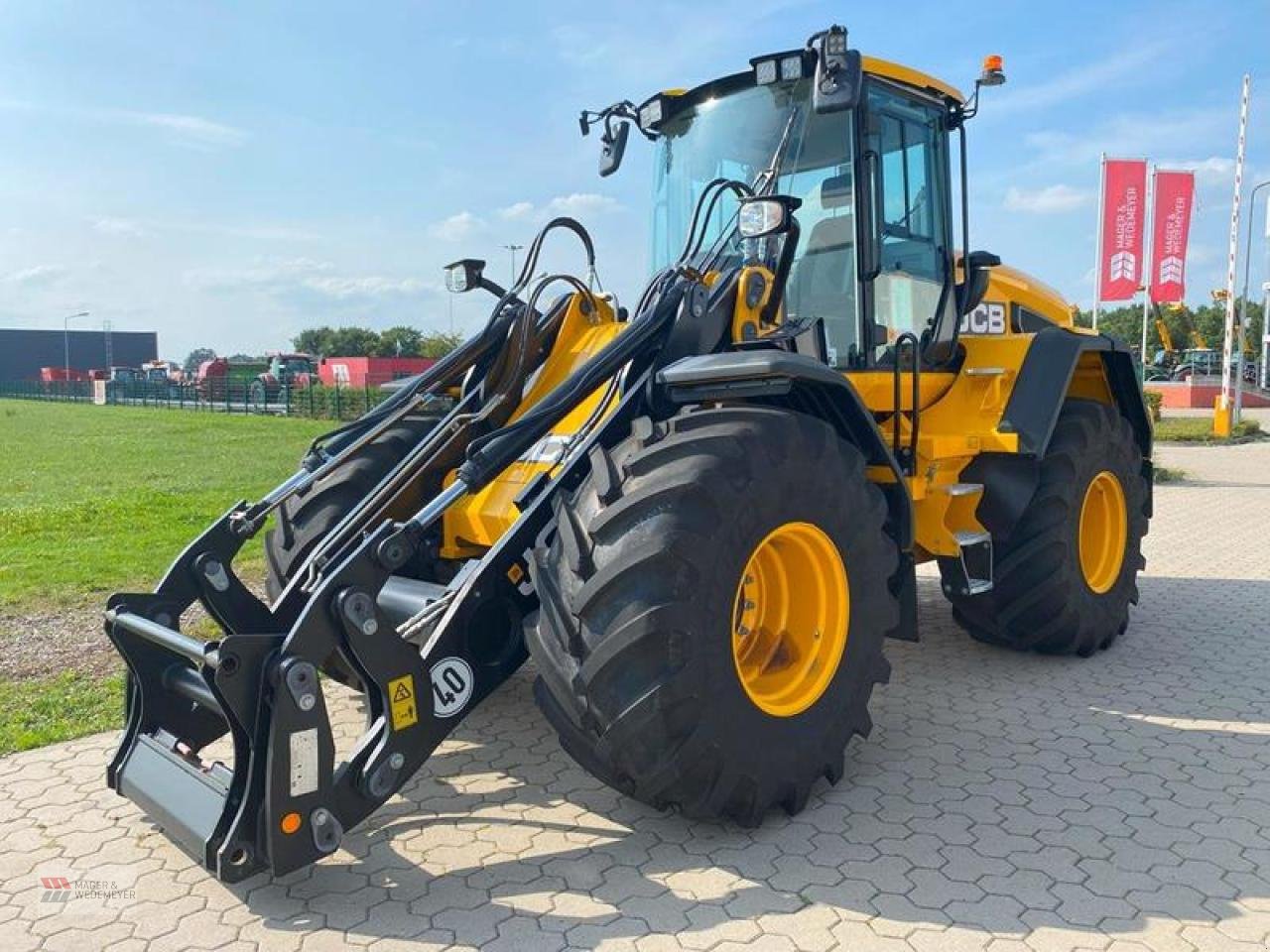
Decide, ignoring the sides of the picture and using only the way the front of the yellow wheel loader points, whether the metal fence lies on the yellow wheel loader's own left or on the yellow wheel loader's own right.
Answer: on the yellow wheel loader's own right

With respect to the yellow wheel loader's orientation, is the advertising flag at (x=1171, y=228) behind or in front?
behind

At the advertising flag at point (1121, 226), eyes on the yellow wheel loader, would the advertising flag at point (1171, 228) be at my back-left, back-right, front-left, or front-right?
back-left

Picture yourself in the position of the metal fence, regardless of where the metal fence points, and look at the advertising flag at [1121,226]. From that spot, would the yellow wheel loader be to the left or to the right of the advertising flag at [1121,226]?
right

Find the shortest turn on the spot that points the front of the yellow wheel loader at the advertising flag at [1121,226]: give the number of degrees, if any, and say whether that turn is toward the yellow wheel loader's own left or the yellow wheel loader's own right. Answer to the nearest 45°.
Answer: approximately 180°

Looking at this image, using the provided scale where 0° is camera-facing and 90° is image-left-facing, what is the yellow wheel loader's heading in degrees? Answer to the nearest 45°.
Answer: approximately 45°
